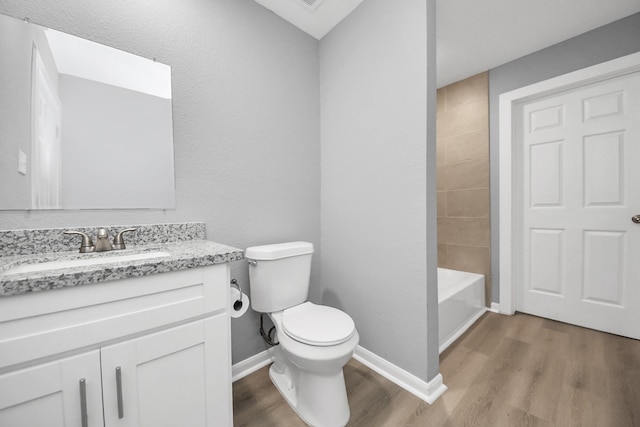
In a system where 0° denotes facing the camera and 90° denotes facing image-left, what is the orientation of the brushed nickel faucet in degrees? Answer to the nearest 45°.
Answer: approximately 0°

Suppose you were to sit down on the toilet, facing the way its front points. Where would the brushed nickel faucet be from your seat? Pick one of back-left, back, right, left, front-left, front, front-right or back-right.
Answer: back-right

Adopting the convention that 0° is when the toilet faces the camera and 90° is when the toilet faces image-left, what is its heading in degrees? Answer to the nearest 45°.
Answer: approximately 315°

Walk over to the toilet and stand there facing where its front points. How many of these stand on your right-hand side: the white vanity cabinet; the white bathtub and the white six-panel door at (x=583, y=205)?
1

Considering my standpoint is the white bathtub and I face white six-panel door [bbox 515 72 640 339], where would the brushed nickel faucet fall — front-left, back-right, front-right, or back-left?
back-right

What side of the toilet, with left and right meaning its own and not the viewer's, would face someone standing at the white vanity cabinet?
right

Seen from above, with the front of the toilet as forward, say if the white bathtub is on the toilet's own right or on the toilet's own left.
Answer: on the toilet's own left

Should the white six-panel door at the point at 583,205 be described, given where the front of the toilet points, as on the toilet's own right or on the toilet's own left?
on the toilet's own left
